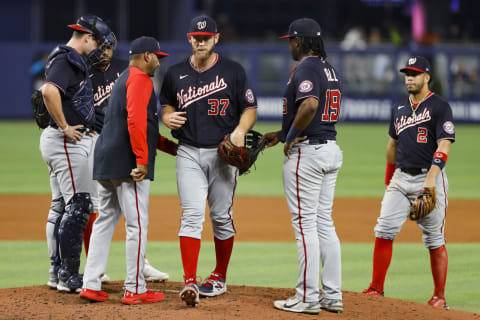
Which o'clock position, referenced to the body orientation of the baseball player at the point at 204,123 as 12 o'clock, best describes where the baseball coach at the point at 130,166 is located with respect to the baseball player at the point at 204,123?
the baseball coach at the point at 130,166 is roughly at 2 o'clock from the baseball player at the point at 204,123.

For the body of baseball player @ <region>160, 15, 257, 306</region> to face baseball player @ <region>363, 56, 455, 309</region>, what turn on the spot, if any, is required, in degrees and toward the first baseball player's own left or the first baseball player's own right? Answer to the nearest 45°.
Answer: approximately 90° to the first baseball player's own left

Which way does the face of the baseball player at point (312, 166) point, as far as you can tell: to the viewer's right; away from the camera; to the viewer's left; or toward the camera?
to the viewer's left

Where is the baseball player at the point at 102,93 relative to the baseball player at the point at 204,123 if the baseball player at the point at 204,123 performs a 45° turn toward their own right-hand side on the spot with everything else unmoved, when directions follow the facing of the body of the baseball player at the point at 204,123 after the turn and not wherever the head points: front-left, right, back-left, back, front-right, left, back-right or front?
right

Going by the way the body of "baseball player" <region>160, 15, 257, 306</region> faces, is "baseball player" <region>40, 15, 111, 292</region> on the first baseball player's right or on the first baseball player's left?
on the first baseball player's right

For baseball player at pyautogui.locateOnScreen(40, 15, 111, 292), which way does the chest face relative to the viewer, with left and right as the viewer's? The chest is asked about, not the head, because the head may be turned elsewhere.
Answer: facing to the right of the viewer

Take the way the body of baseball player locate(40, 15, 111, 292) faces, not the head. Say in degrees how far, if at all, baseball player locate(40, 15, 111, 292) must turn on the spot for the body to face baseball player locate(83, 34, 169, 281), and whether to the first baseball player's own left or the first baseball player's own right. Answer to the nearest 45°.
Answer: approximately 45° to the first baseball player's own left

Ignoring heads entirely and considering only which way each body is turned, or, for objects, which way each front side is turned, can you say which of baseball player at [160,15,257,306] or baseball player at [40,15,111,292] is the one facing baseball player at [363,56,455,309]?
baseball player at [40,15,111,292]

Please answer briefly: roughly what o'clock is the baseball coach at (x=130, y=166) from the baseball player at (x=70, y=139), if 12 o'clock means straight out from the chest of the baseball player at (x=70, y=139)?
the baseball coach at (x=130, y=166) is roughly at 2 o'clock from the baseball player at (x=70, y=139).

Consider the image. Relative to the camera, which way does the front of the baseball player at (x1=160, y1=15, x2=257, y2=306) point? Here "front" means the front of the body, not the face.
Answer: toward the camera

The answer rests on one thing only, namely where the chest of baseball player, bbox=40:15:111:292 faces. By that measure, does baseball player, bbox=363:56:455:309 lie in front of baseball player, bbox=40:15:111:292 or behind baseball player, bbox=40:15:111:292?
in front

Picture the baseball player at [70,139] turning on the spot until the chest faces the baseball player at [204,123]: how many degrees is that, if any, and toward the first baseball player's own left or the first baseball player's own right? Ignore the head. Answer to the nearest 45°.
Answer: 0° — they already face them

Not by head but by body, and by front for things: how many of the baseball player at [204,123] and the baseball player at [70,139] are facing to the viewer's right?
1

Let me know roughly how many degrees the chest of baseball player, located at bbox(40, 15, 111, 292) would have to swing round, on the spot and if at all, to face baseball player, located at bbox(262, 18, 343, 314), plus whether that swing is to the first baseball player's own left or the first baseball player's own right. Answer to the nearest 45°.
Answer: approximately 45° to the first baseball player's own right

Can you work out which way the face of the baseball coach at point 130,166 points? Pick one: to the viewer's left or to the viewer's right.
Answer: to the viewer's right
